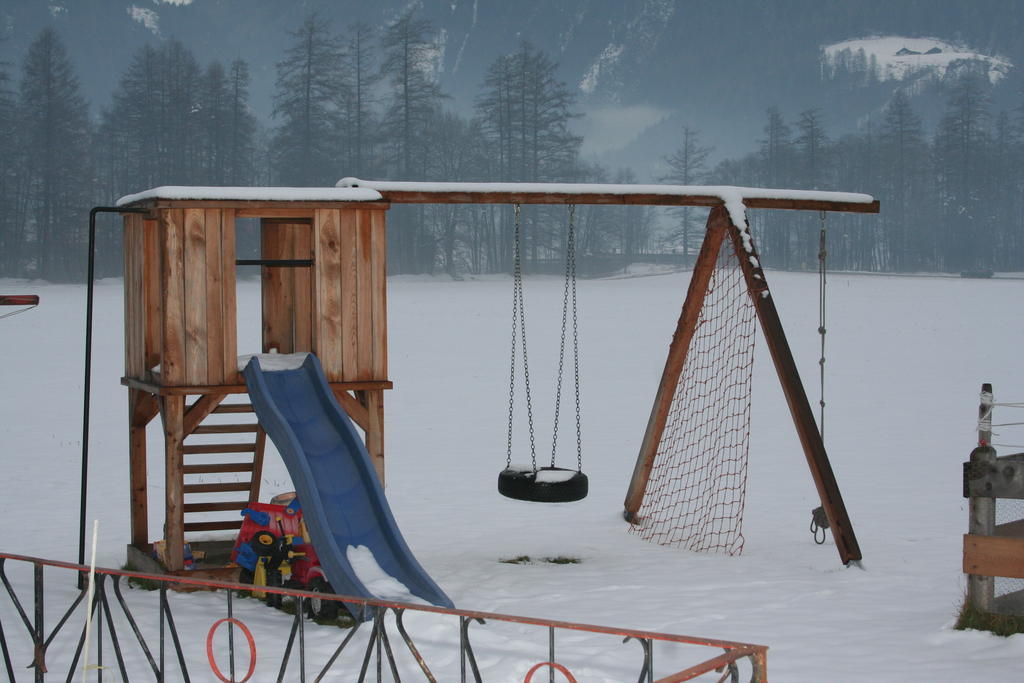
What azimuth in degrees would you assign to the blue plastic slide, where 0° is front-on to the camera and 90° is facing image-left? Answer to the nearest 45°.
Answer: approximately 315°

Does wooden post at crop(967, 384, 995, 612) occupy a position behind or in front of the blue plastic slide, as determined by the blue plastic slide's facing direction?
in front

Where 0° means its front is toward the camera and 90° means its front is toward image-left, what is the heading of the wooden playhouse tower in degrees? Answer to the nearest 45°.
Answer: approximately 0°

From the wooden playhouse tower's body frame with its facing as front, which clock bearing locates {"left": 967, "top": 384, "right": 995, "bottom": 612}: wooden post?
The wooden post is roughly at 10 o'clock from the wooden playhouse tower.
